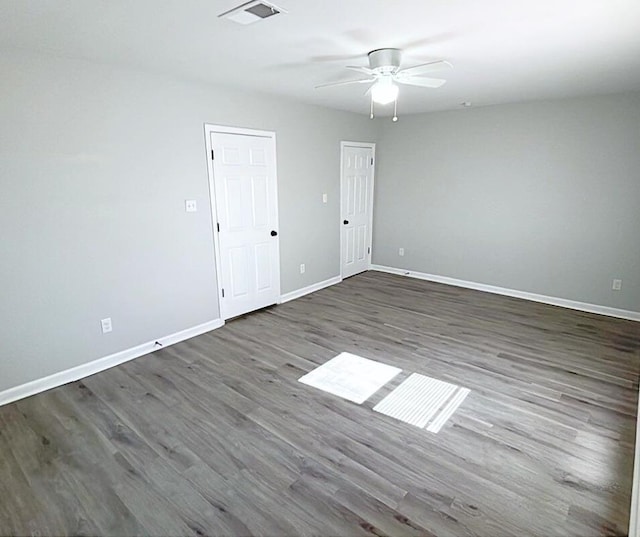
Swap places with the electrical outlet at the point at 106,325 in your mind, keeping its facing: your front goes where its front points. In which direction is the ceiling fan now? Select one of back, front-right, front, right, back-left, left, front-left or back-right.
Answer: front

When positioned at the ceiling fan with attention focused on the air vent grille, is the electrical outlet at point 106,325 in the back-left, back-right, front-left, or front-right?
front-right

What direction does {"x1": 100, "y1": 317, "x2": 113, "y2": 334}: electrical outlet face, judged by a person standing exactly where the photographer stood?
facing the viewer and to the right of the viewer

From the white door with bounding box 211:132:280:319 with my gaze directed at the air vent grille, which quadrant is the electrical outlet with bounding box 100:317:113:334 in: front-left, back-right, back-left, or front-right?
front-right

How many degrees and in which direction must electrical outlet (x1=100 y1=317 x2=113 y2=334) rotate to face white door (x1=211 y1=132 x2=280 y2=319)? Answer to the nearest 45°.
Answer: approximately 45° to its left

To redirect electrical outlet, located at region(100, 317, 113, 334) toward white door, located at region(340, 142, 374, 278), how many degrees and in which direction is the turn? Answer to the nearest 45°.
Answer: approximately 45° to its left

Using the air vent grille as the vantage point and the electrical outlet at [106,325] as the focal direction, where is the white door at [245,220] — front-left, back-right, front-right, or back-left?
front-right

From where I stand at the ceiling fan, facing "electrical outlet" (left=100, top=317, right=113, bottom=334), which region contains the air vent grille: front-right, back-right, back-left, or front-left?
front-left
